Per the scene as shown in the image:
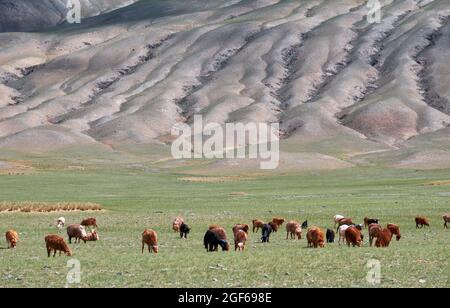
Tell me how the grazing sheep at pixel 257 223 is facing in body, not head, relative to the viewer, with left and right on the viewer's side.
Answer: facing the viewer and to the left of the viewer

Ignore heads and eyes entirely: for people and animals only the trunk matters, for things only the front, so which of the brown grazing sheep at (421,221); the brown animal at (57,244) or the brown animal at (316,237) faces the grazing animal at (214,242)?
the brown animal at (57,244)

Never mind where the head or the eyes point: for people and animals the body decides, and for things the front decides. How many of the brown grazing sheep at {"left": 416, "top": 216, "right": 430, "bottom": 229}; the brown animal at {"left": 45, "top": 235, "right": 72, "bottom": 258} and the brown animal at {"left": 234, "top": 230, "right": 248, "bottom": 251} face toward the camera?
1

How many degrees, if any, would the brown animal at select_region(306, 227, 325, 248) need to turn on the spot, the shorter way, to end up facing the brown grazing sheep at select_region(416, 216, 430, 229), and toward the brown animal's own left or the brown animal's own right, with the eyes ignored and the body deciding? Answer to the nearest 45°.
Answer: approximately 90° to the brown animal's own left

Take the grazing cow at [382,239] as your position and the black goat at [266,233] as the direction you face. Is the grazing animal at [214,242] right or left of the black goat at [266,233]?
left

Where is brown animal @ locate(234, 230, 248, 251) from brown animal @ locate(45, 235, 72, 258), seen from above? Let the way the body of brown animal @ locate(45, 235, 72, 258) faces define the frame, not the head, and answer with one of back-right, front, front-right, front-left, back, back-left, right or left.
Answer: front

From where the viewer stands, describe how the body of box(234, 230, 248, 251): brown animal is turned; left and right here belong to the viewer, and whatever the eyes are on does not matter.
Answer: facing the viewer

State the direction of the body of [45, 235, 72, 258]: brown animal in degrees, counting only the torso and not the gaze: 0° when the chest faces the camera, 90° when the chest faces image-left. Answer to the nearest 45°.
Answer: approximately 270°

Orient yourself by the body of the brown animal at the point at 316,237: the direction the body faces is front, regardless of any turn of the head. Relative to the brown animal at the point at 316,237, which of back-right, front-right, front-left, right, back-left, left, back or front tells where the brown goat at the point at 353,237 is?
front-left

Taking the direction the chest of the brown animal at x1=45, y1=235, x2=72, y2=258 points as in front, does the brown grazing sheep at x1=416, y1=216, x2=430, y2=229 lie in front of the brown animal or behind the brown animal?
in front

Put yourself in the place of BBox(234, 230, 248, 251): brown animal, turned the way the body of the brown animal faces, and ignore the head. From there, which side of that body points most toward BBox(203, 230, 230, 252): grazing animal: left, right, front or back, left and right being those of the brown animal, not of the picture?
right

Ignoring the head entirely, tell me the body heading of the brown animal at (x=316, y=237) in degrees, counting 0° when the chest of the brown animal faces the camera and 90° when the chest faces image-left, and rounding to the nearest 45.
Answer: approximately 315°

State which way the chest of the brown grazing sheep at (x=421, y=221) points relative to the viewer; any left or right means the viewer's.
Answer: facing to the right of the viewer

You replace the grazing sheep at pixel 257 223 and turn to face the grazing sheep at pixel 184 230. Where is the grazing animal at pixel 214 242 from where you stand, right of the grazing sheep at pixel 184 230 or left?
left
